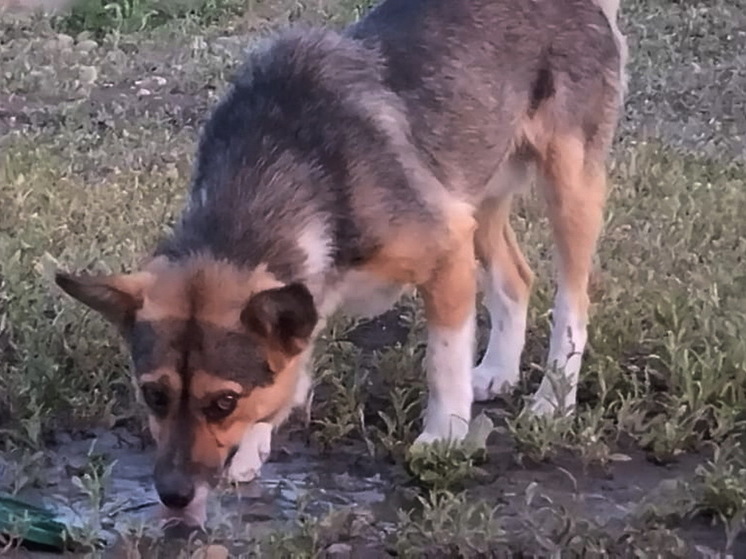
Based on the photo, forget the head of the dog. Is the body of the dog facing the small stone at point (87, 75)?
no

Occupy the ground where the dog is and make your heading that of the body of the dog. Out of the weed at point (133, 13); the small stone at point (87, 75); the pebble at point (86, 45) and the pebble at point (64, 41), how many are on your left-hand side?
0

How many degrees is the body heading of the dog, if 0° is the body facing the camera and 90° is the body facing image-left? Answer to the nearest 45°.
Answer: approximately 45°

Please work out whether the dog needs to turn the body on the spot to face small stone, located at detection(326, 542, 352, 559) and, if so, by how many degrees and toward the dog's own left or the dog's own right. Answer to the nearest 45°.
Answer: approximately 45° to the dog's own left

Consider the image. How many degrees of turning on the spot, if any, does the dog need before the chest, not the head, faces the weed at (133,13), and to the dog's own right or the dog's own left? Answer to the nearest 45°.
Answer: approximately 135° to the dog's own right

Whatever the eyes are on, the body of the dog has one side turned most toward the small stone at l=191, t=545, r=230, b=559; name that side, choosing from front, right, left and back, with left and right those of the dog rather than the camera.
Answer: front

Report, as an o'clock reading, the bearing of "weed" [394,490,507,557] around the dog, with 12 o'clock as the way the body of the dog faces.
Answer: The weed is roughly at 10 o'clock from the dog.

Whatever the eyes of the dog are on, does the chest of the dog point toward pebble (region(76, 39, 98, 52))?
no

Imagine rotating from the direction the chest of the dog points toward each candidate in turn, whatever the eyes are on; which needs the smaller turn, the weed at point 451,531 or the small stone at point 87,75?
the weed

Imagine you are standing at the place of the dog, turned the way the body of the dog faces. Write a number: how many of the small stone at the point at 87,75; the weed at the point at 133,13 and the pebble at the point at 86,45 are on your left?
0

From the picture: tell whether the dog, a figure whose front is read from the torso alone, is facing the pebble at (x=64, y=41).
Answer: no
